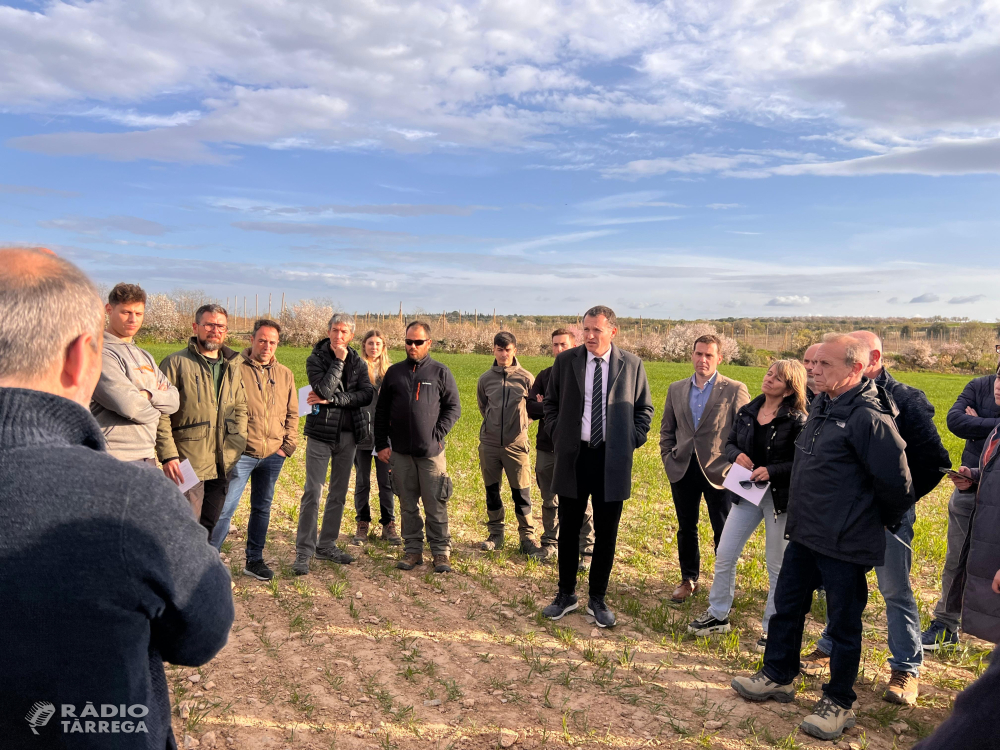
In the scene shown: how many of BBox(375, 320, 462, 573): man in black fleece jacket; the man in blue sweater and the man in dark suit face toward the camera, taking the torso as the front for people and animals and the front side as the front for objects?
2

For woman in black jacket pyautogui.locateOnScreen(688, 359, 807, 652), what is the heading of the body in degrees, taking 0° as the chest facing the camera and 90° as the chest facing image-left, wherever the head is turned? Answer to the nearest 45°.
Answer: approximately 45°

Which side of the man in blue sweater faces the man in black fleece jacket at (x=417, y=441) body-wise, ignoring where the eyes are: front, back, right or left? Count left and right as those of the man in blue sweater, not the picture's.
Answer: front

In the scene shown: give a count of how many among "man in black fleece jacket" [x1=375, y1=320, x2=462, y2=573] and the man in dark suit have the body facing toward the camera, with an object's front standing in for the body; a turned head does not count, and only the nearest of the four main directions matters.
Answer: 2

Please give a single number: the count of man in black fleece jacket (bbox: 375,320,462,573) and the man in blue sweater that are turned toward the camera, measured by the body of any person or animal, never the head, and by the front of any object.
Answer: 1

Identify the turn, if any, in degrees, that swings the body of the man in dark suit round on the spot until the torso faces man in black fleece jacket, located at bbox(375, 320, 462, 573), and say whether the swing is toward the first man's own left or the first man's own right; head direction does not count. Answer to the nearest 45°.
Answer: approximately 135° to the first man's own right

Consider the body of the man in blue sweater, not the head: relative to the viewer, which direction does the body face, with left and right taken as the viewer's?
facing away from the viewer and to the right of the viewer

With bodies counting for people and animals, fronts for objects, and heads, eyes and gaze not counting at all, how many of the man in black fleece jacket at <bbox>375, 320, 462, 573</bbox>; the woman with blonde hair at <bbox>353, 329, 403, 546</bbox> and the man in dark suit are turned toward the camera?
3

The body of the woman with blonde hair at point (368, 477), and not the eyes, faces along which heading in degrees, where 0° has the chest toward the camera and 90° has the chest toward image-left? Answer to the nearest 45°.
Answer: approximately 0°

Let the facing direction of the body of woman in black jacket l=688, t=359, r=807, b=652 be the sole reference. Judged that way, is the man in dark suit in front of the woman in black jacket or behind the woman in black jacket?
in front

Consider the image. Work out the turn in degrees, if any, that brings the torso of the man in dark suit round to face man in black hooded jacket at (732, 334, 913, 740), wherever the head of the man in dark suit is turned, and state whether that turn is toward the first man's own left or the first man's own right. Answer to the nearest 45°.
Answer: approximately 45° to the first man's own left

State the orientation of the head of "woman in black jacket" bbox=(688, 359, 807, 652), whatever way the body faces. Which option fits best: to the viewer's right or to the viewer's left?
to the viewer's left

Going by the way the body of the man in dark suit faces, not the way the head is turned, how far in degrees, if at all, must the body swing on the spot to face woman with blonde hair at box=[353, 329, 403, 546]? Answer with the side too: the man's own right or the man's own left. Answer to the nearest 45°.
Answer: approximately 135° to the man's own right
